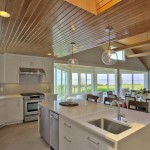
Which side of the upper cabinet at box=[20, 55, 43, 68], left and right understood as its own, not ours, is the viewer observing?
front

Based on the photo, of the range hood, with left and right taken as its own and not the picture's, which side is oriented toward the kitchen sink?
front

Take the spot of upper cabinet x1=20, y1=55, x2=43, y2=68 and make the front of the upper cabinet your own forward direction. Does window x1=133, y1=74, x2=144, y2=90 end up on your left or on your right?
on your left

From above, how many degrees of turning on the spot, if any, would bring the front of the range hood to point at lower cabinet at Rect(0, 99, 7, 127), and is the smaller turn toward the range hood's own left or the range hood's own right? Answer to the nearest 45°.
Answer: approximately 45° to the range hood's own right

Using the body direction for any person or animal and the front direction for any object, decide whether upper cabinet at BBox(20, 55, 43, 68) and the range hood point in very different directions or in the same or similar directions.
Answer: same or similar directions

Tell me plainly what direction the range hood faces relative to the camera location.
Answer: facing the viewer

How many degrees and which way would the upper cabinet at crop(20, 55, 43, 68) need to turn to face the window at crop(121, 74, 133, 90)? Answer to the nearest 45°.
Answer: approximately 135° to its left

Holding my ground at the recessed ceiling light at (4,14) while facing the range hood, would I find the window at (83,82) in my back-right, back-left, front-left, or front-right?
front-right

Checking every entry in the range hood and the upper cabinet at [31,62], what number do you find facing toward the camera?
2
